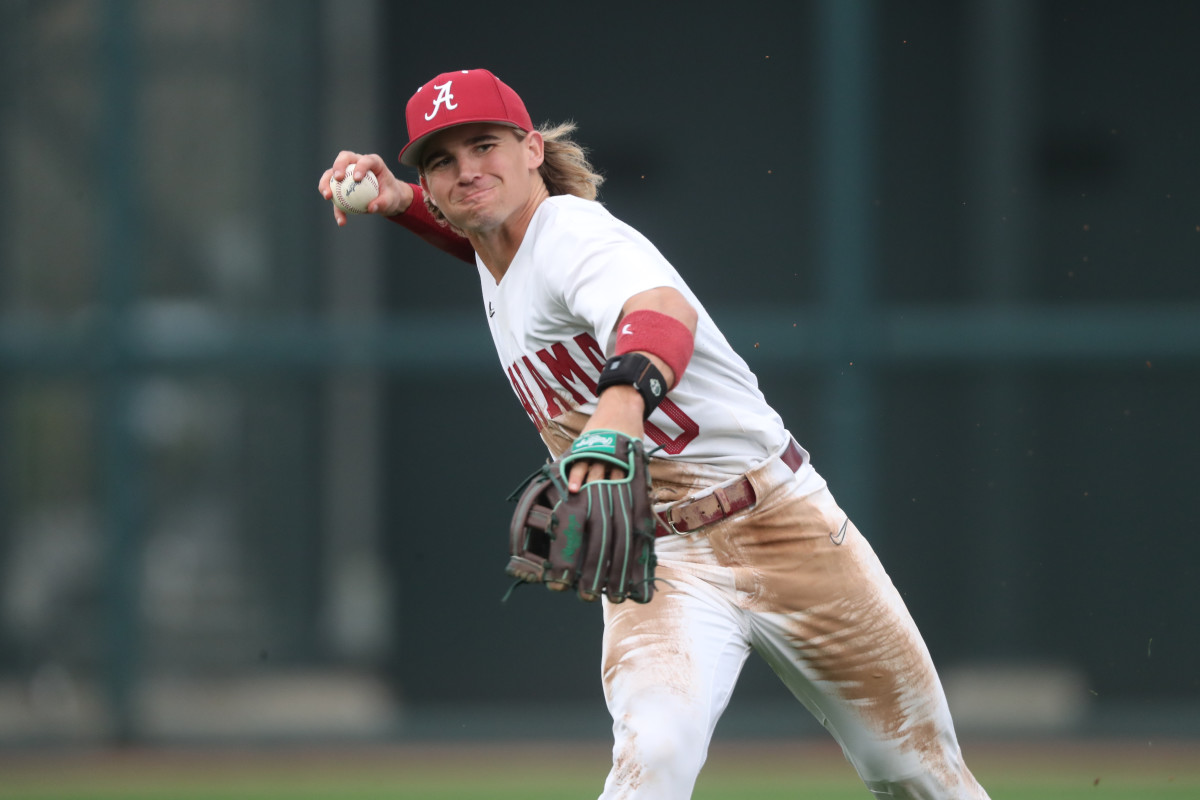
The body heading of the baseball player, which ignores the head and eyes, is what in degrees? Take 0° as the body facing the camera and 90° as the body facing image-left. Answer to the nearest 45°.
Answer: approximately 45°
